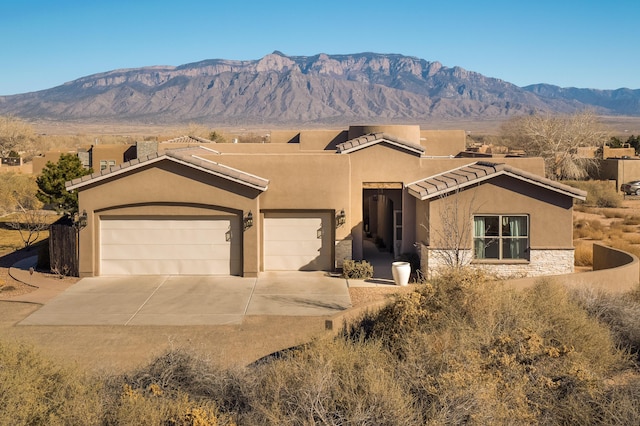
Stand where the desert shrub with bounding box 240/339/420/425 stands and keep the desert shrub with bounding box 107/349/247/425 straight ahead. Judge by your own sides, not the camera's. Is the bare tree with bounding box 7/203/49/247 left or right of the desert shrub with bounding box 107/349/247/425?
right

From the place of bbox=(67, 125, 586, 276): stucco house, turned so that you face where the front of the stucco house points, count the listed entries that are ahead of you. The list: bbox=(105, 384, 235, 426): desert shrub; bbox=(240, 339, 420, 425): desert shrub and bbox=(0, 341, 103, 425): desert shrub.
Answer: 3

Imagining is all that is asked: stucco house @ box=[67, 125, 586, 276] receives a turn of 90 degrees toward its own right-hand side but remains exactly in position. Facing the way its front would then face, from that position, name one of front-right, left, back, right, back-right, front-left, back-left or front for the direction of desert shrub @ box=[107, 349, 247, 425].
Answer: left

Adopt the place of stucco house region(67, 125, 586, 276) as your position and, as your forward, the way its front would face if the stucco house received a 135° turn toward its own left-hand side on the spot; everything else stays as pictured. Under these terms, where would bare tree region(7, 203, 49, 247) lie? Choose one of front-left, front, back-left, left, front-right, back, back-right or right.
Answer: left

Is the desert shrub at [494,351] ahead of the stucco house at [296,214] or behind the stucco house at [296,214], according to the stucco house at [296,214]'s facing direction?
ahead

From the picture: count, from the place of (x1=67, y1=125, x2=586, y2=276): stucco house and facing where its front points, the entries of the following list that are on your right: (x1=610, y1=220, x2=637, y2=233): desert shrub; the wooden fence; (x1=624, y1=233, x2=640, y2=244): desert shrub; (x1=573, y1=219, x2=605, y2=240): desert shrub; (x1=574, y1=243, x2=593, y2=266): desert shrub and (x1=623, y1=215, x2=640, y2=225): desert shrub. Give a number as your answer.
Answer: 1

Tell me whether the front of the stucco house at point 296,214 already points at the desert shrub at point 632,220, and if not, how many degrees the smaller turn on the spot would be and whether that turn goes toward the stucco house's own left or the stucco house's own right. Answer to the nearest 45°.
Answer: approximately 135° to the stucco house's own left

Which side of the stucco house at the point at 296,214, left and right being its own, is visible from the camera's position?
front

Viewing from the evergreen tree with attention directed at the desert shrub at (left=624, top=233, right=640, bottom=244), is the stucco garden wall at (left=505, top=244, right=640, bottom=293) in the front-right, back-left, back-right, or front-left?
front-right

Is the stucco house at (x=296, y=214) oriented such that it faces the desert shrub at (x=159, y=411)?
yes

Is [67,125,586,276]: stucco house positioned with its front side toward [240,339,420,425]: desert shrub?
yes

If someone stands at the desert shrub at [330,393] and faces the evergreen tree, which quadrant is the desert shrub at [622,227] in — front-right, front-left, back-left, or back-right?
front-right

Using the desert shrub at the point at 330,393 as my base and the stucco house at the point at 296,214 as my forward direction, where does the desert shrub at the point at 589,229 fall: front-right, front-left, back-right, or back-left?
front-right

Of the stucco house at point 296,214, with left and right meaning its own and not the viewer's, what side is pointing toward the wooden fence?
right

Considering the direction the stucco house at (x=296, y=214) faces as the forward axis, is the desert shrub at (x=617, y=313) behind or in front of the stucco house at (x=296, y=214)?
in front

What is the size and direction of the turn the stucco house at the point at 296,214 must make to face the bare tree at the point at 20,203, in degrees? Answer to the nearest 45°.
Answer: approximately 135° to its right
